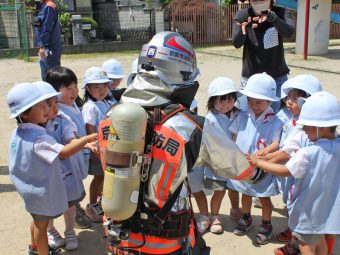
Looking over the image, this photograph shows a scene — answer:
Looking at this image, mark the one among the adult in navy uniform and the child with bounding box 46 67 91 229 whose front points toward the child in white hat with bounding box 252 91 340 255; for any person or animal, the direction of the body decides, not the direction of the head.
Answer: the child

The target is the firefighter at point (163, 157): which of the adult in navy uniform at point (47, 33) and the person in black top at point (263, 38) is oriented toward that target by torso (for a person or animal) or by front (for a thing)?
the person in black top

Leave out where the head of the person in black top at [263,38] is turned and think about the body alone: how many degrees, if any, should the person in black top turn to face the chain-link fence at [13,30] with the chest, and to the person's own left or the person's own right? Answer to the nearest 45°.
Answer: approximately 135° to the person's own right

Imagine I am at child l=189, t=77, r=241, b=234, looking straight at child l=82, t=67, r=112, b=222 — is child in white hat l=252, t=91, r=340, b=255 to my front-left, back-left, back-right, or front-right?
back-left

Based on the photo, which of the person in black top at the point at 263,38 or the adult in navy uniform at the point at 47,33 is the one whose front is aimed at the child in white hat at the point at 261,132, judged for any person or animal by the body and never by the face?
the person in black top

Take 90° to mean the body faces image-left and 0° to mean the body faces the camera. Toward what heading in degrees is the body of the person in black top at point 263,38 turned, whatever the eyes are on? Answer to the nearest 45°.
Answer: approximately 0°

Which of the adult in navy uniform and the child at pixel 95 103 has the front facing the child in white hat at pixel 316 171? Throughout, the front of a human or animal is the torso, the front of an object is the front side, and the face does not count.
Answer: the child

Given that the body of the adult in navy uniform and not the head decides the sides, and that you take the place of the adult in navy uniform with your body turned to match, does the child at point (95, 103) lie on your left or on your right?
on your left
